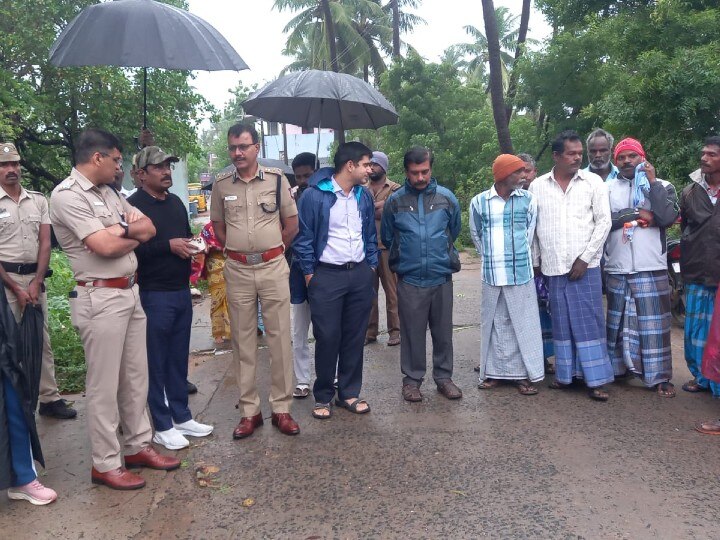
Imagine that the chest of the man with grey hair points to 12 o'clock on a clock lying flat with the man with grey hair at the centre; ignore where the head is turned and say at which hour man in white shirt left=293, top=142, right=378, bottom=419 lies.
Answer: The man in white shirt is roughly at 2 o'clock from the man with grey hair.

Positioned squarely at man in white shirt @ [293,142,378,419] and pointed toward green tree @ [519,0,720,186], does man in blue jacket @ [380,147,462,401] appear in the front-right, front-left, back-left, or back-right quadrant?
front-right

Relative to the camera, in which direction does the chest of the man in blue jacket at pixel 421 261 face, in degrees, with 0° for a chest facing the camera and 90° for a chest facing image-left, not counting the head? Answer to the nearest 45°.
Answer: approximately 0°

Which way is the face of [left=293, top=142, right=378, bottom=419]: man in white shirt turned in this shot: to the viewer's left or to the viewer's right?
to the viewer's right

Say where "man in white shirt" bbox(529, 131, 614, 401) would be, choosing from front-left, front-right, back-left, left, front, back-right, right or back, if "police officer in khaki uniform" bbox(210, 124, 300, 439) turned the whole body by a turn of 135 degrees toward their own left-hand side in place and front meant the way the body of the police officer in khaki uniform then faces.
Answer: front-right

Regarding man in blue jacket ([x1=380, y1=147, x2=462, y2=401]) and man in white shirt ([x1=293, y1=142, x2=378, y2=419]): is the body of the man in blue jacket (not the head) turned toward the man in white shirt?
no

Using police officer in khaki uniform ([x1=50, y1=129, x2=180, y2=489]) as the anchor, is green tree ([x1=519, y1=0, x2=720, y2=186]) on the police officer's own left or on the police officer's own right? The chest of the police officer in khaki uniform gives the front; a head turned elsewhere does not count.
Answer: on the police officer's own left

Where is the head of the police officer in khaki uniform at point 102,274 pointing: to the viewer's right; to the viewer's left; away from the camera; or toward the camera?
to the viewer's right

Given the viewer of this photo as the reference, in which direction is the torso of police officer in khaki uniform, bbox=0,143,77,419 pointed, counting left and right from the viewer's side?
facing the viewer

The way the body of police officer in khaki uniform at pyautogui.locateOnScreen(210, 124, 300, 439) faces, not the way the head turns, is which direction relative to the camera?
toward the camera

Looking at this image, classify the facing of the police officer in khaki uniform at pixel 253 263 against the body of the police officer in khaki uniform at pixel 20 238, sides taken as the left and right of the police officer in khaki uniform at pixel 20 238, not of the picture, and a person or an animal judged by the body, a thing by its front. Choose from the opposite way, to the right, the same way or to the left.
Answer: the same way

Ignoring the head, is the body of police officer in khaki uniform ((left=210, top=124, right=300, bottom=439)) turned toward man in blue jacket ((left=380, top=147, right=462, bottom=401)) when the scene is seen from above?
no

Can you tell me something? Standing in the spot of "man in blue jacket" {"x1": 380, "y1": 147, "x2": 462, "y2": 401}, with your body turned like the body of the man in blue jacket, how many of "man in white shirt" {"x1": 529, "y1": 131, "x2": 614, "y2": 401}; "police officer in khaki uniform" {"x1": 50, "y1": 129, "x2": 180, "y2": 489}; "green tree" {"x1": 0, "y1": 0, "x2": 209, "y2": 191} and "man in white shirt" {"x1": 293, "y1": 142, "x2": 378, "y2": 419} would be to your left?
1

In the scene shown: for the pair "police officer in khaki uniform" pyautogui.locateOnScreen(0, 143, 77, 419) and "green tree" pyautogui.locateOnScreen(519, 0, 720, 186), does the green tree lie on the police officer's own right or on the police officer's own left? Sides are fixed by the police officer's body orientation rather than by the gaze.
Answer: on the police officer's own left

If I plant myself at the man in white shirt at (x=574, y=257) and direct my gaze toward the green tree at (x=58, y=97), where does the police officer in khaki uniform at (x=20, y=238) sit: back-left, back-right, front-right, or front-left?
front-left

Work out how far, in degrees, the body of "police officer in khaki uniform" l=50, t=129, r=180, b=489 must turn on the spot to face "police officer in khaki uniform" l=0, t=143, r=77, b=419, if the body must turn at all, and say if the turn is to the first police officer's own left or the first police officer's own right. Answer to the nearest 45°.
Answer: approximately 180°

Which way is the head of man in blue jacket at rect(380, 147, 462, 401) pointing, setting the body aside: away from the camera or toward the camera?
toward the camera

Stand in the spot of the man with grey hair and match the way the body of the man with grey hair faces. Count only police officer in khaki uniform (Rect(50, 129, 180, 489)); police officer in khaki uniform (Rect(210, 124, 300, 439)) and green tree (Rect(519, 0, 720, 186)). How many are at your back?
1
